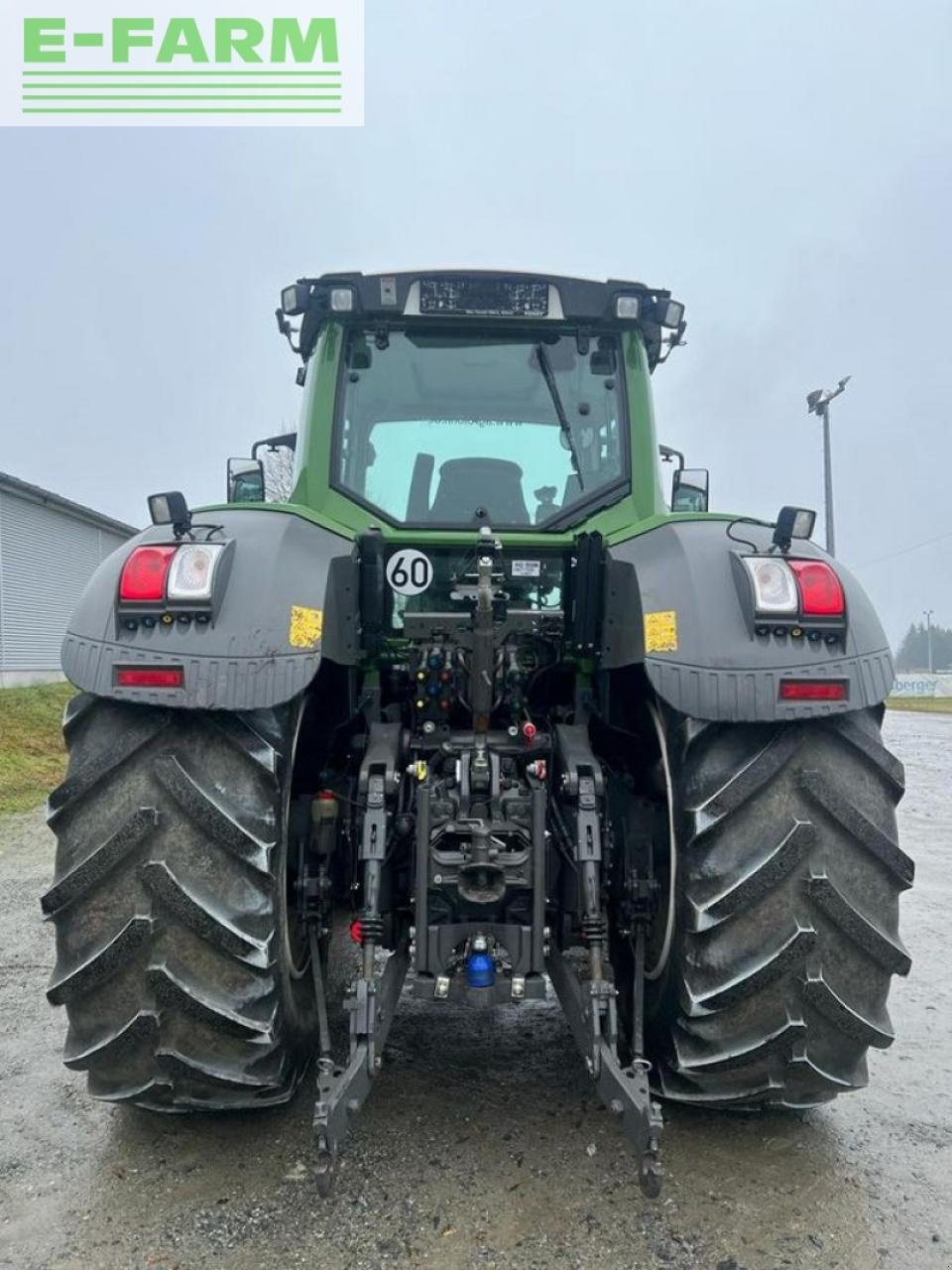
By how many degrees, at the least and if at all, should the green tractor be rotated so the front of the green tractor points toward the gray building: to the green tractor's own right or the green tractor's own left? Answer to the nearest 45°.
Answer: approximately 45° to the green tractor's own left

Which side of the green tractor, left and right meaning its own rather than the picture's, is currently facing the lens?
back
